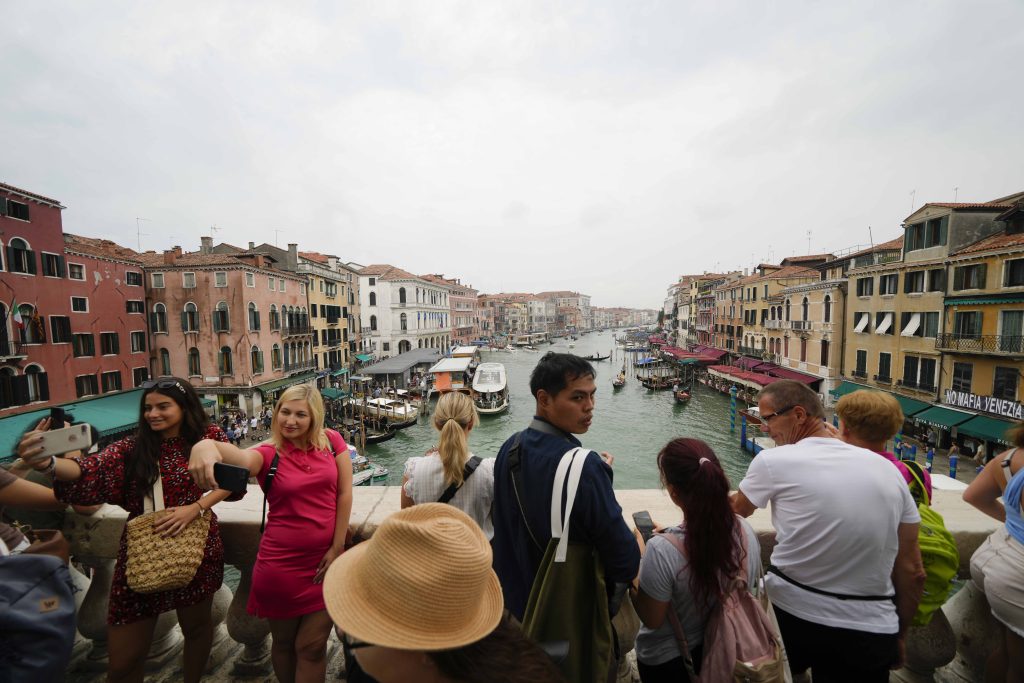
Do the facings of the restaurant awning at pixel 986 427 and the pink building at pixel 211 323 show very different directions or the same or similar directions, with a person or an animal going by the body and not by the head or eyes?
very different directions

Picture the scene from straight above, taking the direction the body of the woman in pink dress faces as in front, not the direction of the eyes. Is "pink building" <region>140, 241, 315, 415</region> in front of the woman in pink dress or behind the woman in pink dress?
behind

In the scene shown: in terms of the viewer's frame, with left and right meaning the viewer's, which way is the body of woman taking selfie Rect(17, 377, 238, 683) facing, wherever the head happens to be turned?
facing the viewer and to the left of the viewer

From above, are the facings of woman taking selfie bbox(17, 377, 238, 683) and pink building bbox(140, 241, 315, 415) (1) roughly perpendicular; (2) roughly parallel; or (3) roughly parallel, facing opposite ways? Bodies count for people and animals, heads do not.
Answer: roughly perpendicular

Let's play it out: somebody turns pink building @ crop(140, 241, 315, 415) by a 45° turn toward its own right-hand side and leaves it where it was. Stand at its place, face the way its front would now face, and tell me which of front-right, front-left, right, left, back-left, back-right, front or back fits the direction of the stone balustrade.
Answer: front

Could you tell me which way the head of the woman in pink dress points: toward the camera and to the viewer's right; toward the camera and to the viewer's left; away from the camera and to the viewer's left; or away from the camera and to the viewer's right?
toward the camera and to the viewer's left

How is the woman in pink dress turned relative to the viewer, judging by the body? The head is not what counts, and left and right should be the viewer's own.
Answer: facing the viewer

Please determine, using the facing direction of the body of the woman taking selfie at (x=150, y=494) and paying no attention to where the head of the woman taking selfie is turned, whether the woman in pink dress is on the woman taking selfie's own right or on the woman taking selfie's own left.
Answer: on the woman taking selfie's own left

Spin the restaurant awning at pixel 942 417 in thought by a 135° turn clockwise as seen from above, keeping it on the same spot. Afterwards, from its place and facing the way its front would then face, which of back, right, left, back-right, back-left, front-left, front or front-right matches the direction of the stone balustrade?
back

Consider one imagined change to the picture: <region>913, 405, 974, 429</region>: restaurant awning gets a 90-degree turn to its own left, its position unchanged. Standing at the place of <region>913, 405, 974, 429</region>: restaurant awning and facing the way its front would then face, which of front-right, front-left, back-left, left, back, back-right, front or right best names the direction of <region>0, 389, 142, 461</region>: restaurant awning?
right

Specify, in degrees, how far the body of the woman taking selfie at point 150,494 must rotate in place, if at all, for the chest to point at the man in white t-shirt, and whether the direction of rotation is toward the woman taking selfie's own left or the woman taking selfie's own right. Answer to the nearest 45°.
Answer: approximately 90° to the woman taking selfie's own left

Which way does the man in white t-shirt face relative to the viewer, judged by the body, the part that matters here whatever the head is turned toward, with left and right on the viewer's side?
facing away from the viewer and to the left of the viewer

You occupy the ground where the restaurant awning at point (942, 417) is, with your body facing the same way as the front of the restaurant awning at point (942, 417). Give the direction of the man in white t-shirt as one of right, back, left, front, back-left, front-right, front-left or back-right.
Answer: front-left

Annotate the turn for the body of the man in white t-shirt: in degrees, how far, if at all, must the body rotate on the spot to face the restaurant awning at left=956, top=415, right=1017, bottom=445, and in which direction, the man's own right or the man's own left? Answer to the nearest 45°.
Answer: approximately 45° to the man's own right

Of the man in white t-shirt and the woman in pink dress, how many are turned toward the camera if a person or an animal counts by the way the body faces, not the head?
1

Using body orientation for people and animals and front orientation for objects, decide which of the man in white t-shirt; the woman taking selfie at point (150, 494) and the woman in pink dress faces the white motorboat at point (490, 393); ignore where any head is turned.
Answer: the man in white t-shirt
